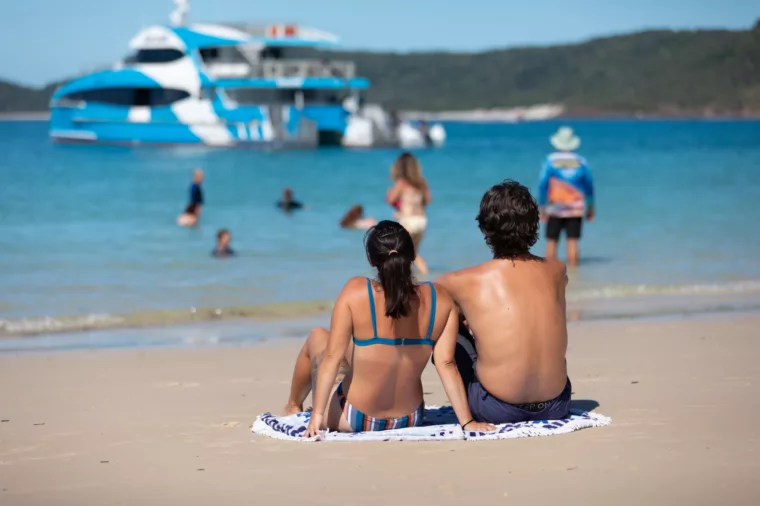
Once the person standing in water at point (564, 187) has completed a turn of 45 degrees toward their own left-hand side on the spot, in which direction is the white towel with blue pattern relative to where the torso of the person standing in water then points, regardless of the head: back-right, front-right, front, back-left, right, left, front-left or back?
back-left

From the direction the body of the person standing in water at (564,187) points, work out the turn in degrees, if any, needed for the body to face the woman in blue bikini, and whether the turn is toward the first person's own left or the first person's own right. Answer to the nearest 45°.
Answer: approximately 180°

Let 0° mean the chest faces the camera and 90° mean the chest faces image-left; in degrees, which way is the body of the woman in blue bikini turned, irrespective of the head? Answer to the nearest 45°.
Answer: approximately 180°

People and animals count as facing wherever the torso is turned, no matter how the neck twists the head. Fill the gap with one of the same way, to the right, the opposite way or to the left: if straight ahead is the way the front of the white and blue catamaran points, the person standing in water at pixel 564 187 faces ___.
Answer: to the right

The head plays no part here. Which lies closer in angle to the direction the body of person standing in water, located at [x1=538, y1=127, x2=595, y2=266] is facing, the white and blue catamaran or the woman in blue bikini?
the white and blue catamaran

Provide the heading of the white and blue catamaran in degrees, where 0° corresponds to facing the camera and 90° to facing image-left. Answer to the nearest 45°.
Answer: approximately 90°

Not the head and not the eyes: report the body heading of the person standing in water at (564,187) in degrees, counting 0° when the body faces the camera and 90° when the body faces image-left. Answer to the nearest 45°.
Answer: approximately 180°

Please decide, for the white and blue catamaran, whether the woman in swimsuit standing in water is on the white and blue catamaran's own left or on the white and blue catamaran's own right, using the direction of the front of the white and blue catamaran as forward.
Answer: on the white and blue catamaran's own left

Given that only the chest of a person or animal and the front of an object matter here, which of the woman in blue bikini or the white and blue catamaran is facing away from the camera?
the woman in blue bikini

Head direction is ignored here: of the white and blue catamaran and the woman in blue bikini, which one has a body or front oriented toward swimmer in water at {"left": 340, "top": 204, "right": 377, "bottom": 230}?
the woman in blue bikini

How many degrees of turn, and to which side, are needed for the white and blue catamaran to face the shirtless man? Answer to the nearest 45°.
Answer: approximately 90° to its left

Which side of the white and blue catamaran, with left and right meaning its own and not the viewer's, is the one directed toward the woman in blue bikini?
left

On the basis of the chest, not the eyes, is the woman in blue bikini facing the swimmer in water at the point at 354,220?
yes

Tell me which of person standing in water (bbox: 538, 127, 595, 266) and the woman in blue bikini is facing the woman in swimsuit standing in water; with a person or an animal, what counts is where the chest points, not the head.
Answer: the woman in blue bikini

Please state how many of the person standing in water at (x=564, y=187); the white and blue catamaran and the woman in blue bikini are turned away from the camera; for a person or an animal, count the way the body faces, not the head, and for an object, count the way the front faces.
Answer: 2
